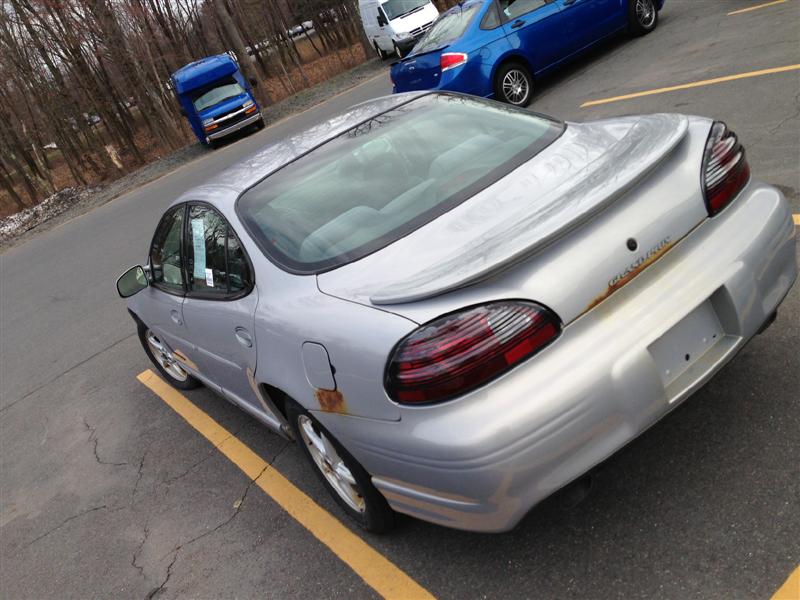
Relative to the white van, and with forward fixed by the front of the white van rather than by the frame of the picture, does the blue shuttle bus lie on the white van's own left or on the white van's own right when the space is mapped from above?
on the white van's own right

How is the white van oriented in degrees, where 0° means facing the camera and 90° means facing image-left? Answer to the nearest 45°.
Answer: approximately 315°

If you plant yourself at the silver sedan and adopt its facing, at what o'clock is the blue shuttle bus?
The blue shuttle bus is roughly at 1 o'clock from the silver sedan.

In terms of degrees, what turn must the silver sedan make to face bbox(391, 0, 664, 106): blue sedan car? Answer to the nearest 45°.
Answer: approximately 45° to its right

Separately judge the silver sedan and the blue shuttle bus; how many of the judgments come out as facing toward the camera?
1

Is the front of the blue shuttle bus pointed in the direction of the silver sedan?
yes

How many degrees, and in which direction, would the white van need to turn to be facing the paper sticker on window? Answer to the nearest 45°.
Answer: approximately 45° to its right

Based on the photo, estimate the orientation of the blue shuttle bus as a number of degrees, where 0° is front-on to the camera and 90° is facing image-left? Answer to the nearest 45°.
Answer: approximately 0°

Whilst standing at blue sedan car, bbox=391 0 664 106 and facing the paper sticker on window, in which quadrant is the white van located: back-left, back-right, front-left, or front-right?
back-right

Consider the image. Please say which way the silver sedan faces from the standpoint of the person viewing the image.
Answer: facing away from the viewer and to the left of the viewer
